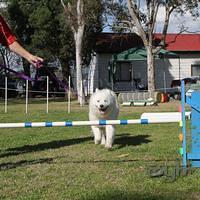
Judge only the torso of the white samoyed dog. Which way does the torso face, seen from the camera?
toward the camera

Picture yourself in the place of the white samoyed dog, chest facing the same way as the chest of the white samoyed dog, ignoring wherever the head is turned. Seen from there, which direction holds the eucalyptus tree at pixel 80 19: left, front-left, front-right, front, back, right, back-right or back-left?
back

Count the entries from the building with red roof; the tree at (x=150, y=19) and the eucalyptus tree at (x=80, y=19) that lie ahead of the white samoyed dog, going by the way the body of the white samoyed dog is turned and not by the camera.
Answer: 0

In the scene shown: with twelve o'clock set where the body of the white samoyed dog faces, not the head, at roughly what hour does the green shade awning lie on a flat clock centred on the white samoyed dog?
The green shade awning is roughly at 6 o'clock from the white samoyed dog.

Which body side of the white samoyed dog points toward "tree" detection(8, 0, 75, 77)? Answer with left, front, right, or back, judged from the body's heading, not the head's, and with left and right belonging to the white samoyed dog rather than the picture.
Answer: back

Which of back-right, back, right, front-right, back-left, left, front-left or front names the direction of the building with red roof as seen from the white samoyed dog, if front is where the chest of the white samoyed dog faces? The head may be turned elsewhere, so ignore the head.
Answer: back

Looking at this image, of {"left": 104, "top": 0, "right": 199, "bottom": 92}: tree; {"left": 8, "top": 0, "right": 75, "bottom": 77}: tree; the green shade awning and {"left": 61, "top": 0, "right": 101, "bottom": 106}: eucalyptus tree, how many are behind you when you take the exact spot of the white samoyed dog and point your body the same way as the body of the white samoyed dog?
4

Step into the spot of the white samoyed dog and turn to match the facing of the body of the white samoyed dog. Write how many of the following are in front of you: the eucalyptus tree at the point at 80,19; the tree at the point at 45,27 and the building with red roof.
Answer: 0

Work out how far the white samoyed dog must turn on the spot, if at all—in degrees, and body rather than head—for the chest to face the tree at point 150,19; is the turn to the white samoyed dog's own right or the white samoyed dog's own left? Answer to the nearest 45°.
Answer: approximately 180°
